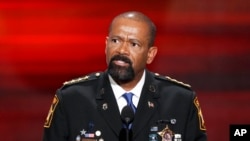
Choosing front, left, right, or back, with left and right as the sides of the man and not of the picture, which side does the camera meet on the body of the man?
front
